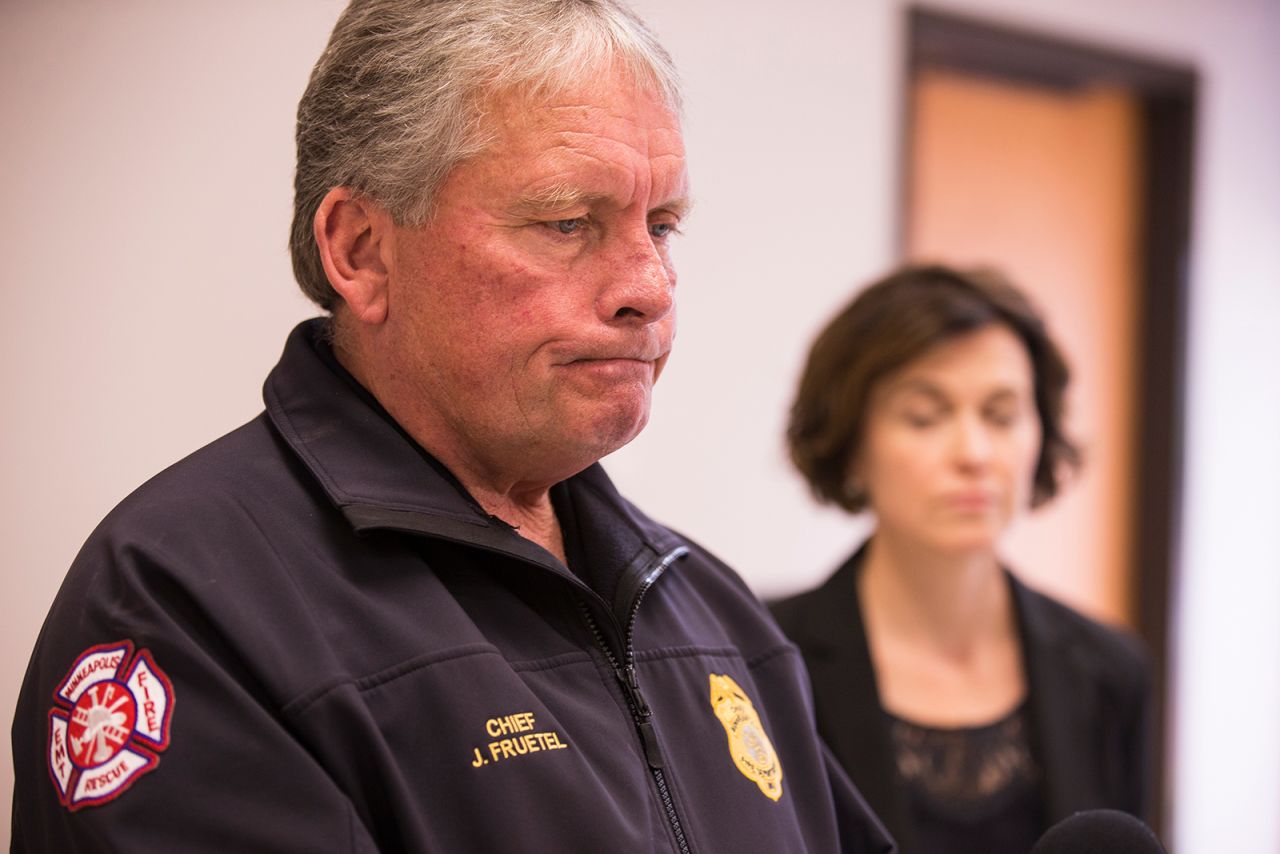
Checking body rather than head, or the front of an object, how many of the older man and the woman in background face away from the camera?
0

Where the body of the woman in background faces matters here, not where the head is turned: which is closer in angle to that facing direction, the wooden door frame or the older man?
the older man

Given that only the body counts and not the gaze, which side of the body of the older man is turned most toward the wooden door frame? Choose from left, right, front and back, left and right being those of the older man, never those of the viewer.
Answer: left

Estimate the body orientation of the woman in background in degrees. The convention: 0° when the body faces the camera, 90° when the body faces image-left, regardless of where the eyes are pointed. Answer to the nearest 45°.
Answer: approximately 0°

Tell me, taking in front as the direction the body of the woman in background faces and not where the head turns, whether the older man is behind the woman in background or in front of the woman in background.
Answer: in front

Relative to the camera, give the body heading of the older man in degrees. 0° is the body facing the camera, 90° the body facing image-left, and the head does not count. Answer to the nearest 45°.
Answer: approximately 315°

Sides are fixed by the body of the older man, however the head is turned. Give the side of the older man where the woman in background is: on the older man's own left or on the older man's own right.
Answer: on the older man's own left

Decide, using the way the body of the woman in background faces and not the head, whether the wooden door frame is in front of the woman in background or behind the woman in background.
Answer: behind
